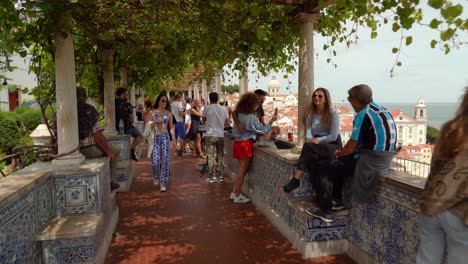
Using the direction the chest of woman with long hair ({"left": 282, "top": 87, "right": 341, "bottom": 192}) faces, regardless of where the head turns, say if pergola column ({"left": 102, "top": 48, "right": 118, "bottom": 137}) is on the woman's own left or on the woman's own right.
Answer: on the woman's own right

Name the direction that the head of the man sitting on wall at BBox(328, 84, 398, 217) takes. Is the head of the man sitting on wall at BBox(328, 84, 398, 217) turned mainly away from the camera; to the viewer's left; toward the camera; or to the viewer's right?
to the viewer's left

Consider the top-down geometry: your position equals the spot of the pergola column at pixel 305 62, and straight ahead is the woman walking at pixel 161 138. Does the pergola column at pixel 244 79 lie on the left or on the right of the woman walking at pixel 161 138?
right

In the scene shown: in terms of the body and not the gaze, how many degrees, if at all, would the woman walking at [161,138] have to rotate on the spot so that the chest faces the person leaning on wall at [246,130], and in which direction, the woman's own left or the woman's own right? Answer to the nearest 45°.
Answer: approximately 45° to the woman's own left

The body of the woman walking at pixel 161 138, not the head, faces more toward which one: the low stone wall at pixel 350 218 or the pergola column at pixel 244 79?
the low stone wall

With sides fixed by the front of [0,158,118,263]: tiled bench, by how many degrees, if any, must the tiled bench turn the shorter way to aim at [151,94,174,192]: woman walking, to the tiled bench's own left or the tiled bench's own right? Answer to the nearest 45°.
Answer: approximately 135° to the tiled bench's own left

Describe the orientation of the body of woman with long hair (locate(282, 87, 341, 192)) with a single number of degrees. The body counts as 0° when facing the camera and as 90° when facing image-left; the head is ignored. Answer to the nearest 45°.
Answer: approximately 45°

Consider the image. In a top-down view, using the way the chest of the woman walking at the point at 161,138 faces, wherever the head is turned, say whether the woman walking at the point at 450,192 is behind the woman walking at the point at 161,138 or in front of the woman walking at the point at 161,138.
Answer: in front

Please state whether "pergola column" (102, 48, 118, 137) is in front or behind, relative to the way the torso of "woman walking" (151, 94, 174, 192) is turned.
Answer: behind
